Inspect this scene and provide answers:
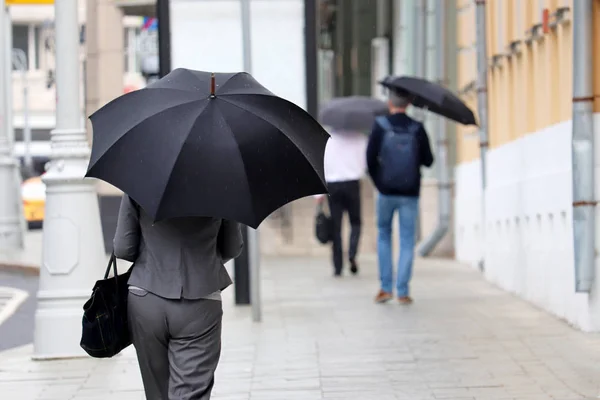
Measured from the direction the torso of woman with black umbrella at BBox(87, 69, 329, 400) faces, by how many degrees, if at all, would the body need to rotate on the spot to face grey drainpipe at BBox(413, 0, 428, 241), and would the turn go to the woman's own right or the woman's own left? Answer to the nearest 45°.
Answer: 0° — they already face it

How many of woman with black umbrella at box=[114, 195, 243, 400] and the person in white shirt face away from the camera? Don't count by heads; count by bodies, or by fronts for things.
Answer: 2

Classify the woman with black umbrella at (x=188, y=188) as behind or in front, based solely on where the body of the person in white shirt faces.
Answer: behind

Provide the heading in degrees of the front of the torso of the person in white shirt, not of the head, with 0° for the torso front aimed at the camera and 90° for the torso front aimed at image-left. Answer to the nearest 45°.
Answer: approximately 180°

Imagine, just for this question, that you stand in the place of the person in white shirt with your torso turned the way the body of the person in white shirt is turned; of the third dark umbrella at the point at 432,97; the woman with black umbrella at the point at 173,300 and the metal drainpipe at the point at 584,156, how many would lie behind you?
3

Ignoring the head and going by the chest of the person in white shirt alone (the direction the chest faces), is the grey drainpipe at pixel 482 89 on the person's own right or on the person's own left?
on the person's own right

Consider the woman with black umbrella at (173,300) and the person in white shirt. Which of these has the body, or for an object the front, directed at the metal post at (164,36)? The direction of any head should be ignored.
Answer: the woman with black umbrella

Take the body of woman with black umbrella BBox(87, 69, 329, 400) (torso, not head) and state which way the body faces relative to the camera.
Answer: away from the camera

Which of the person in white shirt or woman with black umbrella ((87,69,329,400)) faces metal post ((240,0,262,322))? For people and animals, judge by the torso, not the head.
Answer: the woman with black umbrella
